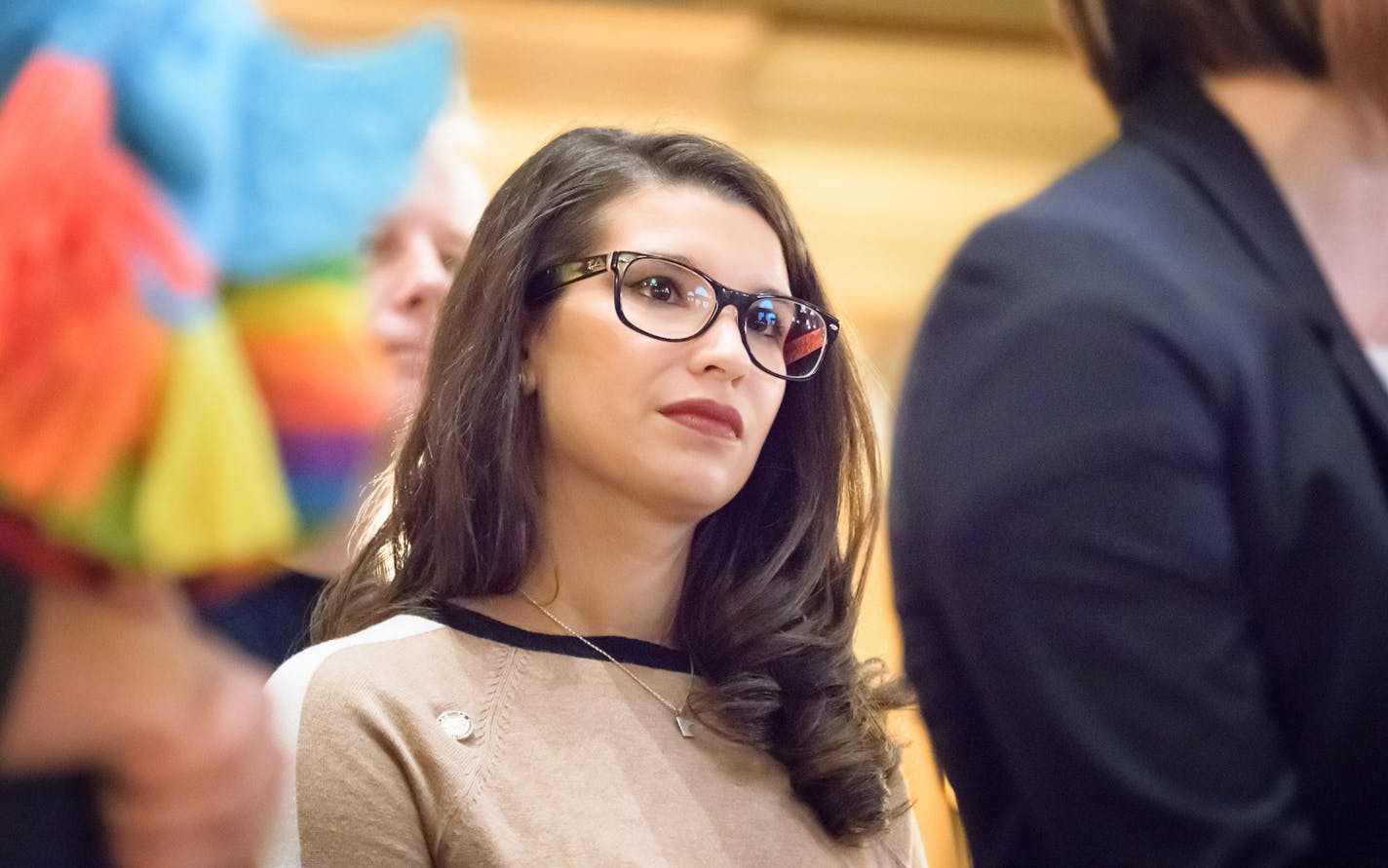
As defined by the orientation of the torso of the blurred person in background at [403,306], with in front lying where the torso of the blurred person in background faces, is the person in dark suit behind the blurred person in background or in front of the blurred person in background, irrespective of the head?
in front

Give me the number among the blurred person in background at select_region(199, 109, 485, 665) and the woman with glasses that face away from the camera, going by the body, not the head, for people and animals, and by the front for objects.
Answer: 0

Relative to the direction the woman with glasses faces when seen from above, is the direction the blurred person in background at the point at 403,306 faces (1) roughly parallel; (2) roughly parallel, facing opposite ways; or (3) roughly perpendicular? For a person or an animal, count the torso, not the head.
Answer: roughly parallel

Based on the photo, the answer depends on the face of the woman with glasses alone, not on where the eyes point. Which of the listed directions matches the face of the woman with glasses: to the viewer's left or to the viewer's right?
to the viewer's right

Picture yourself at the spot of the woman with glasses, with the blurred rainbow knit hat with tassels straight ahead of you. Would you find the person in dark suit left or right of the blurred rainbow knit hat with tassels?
left

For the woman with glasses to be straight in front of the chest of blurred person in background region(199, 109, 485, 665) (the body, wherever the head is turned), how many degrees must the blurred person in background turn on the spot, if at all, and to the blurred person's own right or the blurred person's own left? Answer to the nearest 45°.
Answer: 0° — they already face them

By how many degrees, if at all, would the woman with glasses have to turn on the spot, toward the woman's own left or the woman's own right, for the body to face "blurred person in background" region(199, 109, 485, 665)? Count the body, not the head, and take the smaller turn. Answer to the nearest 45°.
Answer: approximately 180°

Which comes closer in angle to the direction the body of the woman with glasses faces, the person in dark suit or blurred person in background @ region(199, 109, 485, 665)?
the person in dark suit

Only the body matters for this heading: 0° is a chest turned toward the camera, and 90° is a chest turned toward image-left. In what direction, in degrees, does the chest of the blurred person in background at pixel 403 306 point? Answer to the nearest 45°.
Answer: approximately 315°

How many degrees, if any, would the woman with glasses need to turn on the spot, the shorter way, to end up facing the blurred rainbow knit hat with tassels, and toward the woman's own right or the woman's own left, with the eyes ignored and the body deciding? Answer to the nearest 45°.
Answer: approximately 45° to the woman's own right

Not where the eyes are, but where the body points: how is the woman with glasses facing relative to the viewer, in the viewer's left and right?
facing the viewer and to the right of the viewer

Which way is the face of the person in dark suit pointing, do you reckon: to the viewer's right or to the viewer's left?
to the viewer's right
